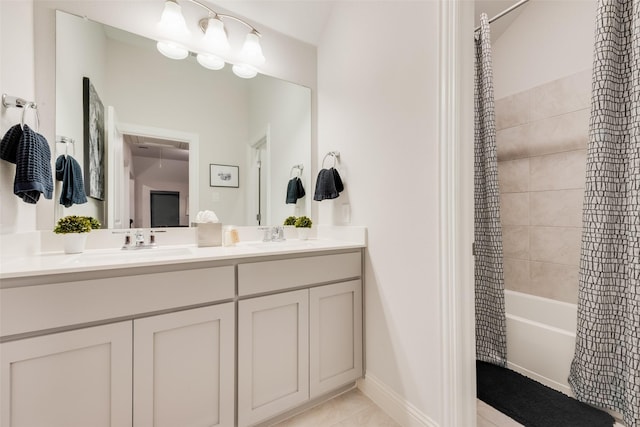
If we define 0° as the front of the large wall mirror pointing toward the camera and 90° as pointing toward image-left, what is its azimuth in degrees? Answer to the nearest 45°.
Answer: approximately 315°

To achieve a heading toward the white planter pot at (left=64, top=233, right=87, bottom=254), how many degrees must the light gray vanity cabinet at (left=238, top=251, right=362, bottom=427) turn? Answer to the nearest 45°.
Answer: approximately 135° to its right

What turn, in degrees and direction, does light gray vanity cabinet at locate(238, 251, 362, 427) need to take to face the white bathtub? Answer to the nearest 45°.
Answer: approximately 45° to its left

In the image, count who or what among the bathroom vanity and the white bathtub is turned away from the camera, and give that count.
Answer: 0

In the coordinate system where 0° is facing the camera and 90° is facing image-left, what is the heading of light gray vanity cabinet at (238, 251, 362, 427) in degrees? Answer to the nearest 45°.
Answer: approximately 315°
